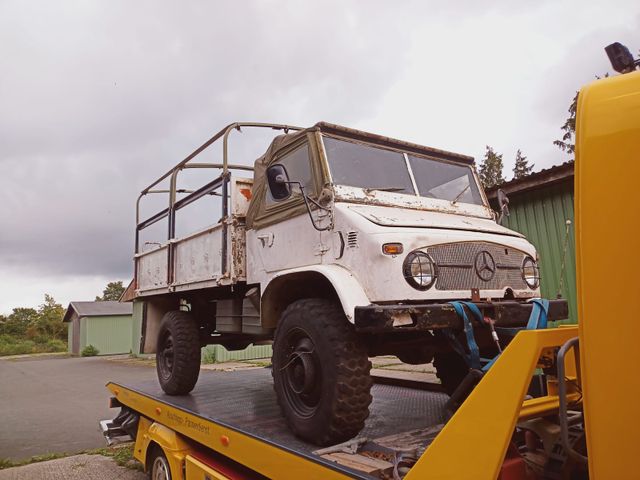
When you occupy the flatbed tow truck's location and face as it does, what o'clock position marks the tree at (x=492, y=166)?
The tree is roughly at 8 o'clock from the flatbed tow truck.

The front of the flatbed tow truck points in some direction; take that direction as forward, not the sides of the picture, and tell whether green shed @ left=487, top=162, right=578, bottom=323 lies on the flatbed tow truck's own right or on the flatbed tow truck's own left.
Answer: on the flatbed tow truck's own left

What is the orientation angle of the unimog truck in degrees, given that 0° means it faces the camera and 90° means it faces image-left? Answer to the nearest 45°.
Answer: approximately 315°

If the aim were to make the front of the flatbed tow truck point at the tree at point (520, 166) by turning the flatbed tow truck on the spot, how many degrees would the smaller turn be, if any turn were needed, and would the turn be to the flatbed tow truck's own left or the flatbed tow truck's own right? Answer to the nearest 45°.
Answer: approximately 135° to the flatbed tow truck's own left

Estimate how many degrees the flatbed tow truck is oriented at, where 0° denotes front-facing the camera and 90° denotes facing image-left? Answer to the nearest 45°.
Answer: approximately 315°
